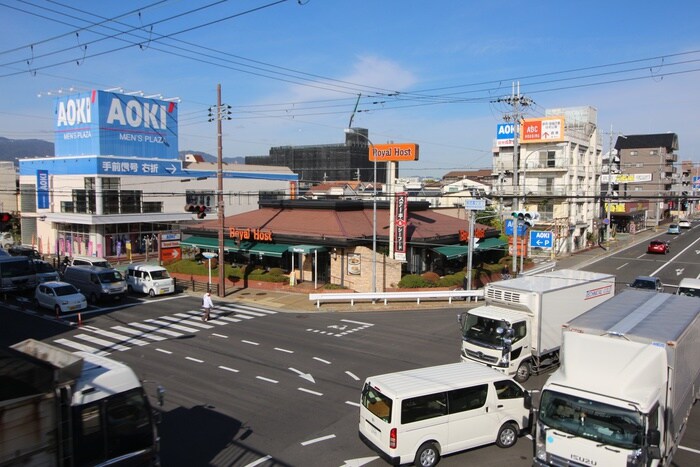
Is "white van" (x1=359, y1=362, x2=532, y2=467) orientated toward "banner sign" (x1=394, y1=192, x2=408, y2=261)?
no

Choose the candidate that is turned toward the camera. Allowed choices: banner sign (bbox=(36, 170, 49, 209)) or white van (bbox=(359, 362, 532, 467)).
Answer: the banner sign

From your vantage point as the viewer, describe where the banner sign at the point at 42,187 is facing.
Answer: facing the viewer

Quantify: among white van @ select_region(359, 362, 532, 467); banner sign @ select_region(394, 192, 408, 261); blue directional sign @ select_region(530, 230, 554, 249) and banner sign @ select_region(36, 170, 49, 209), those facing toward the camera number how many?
3

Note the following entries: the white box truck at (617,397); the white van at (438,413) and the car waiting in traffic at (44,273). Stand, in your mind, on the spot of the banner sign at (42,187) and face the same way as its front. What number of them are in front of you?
3

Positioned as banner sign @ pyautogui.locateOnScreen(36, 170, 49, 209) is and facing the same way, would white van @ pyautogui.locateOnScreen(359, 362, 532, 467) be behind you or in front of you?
in front

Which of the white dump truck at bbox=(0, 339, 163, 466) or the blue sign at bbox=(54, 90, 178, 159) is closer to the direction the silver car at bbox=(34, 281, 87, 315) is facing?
the white dump truck

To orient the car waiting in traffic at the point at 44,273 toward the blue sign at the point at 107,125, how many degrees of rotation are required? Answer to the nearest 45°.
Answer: approximately 135° to its left

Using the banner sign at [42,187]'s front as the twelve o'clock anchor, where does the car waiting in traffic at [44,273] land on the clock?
The car waiting in traffic is roughly at 12 o'clock from the banner sign.

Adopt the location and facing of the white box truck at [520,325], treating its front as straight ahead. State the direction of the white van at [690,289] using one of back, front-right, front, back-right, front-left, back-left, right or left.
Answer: back

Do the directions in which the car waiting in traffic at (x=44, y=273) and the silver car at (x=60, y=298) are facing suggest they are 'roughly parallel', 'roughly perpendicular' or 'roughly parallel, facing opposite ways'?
roughly parallel

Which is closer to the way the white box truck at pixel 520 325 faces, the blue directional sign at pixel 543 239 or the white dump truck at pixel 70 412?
the white dump truck

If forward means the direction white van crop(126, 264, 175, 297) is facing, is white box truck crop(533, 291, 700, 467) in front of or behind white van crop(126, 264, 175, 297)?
in front

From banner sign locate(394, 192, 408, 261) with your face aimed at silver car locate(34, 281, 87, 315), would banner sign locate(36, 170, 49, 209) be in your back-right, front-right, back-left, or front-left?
front-right

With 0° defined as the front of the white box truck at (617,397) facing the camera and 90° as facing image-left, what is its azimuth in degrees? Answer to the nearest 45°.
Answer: approximately 45°

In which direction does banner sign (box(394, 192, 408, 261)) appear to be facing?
toward the camera
